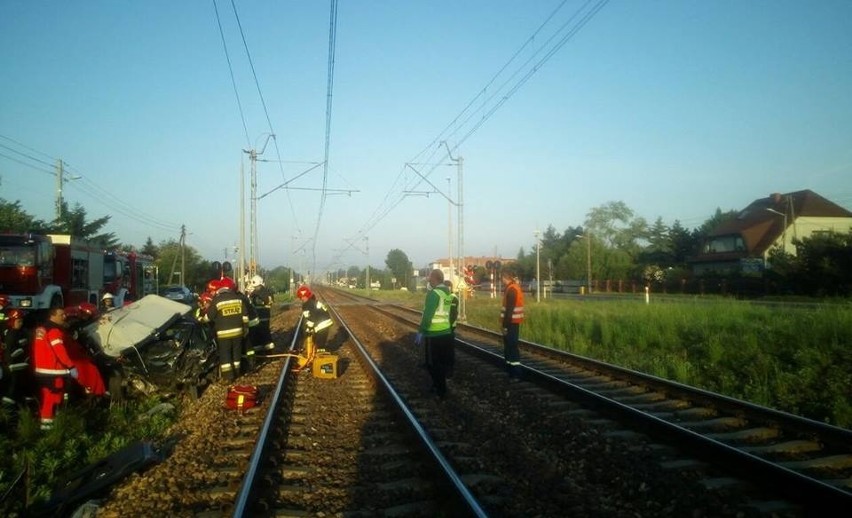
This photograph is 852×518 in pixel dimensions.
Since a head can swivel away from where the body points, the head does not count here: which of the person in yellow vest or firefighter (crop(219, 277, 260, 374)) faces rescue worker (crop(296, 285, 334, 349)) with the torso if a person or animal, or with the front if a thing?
the person in yellow vest

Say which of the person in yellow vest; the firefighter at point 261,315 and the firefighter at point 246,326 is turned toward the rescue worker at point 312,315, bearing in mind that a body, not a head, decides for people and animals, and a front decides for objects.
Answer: the person in yellow vest

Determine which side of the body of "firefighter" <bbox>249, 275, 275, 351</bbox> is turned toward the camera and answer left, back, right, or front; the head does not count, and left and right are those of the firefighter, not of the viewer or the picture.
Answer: left

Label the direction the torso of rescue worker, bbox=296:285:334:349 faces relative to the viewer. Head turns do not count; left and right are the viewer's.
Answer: facing to the left of the viewer

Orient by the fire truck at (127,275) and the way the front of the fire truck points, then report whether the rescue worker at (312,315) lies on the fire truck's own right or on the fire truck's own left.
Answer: on the fire truck's own left

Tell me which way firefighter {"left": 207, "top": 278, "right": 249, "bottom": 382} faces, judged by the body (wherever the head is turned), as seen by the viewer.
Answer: away from the camera

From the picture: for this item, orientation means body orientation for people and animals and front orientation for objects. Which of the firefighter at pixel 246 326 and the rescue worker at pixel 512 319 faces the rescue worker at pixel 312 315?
the rescue worker at pixel 512 319

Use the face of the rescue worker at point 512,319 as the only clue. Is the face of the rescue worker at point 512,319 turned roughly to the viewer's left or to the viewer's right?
to the viewer's left

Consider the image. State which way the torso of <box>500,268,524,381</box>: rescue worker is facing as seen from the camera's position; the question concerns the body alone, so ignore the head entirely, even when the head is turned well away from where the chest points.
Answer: to the viewer's left
